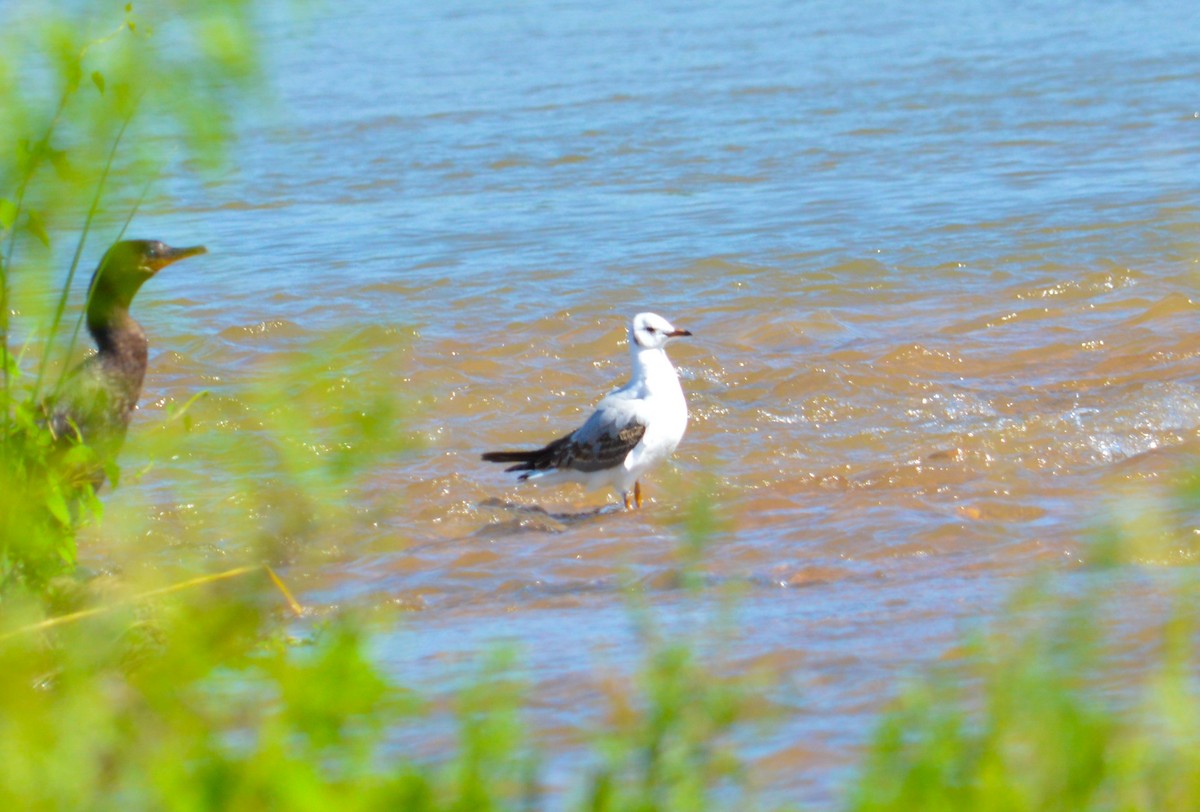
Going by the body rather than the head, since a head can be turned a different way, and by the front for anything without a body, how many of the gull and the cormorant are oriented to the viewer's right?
2

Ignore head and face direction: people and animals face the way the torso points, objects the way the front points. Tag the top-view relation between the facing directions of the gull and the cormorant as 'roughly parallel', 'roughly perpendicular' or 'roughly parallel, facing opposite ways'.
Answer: roughly parallel

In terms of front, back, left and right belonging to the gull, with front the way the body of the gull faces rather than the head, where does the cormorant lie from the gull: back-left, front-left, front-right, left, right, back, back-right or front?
back-right

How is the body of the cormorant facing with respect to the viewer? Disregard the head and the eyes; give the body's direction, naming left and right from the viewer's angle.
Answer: facing to the right of the viewer

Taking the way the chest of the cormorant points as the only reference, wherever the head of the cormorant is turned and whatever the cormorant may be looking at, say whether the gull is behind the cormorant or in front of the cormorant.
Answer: in front

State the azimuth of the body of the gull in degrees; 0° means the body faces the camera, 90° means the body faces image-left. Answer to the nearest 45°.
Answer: approximately 270°
